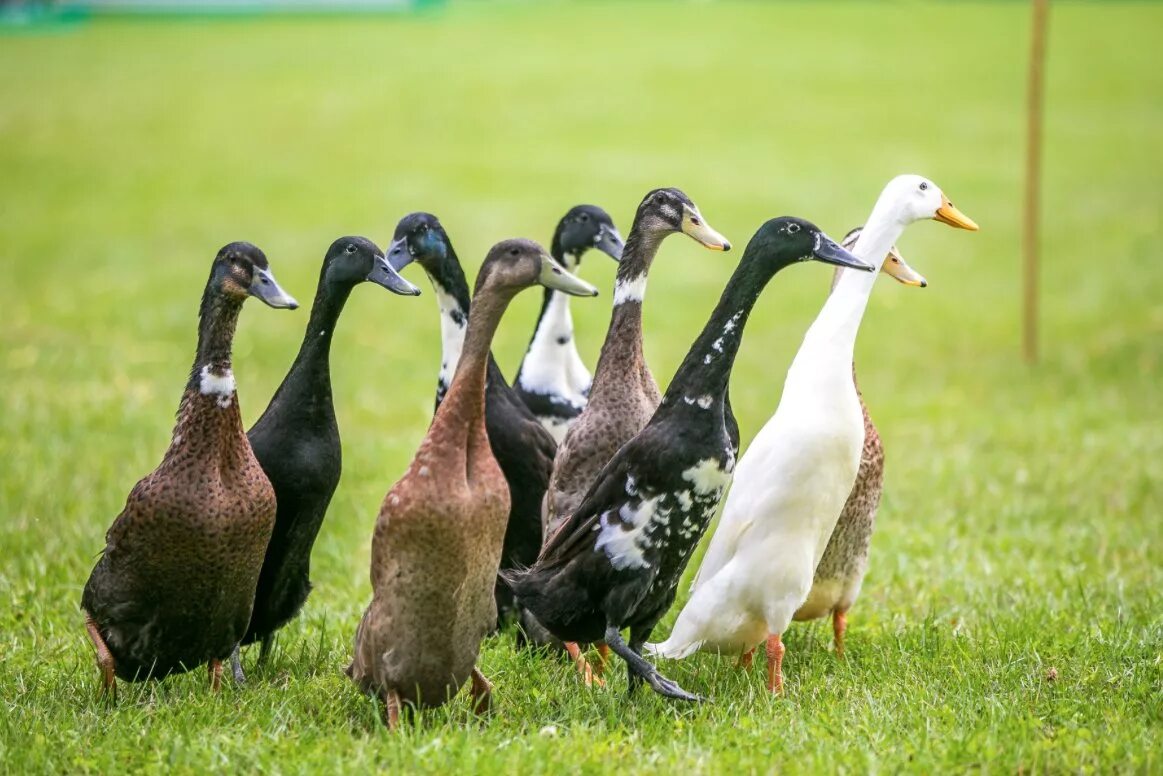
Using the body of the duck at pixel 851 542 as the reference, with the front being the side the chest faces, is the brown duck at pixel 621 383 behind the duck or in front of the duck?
behind

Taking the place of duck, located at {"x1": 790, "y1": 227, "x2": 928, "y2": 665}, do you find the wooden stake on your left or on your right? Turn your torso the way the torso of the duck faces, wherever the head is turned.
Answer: on your left

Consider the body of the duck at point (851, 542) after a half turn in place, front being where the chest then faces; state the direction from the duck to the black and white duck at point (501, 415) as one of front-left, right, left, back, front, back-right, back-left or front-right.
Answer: front

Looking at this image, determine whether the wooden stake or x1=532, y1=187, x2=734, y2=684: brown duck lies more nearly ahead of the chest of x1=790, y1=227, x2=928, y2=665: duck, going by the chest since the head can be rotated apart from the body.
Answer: the wooden stake

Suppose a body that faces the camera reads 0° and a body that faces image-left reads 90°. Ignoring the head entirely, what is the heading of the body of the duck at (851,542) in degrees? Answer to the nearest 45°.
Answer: approximately 270°
